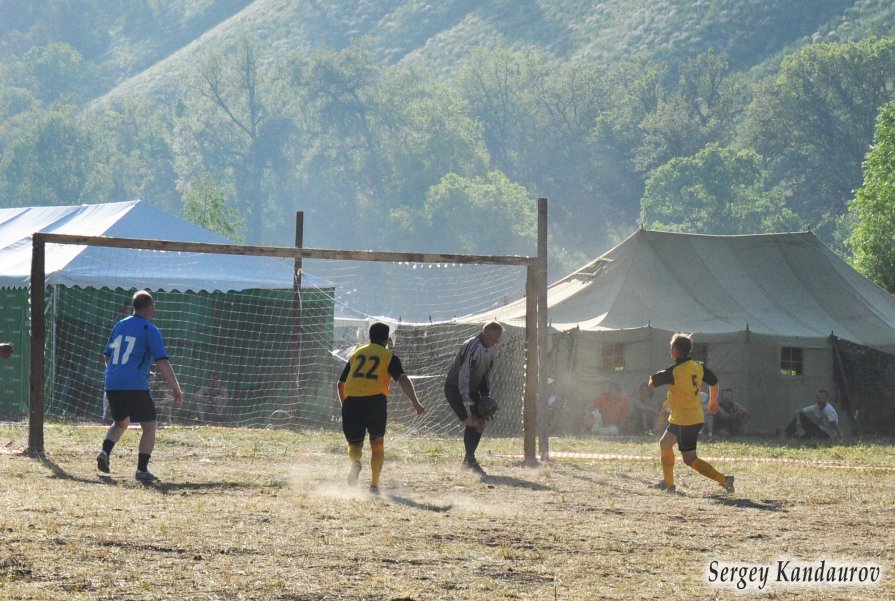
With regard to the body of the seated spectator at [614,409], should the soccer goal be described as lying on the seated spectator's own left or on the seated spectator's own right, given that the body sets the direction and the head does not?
on the seated spectator's own right

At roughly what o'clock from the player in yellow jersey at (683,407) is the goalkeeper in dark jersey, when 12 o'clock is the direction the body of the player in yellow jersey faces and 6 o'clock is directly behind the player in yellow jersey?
The goalkeeper in dark jersey is roughly at 11 o'clock from the player in yellow jersey.

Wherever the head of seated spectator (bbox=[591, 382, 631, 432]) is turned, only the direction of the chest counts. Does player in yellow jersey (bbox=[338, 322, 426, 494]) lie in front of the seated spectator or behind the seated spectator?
in front

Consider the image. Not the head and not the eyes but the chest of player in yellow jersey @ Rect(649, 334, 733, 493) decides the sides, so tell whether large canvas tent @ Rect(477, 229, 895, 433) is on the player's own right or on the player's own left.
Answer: on the player's own right

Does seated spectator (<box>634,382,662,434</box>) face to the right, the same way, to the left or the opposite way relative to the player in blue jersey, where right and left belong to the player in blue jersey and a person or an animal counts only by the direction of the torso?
the opposite way

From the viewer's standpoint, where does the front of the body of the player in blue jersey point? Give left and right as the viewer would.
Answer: facing away from the viewer and to the right of the viewer

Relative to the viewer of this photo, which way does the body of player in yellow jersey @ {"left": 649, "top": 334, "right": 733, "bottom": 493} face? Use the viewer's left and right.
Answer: facing away from the viewer and to the left of the viewer

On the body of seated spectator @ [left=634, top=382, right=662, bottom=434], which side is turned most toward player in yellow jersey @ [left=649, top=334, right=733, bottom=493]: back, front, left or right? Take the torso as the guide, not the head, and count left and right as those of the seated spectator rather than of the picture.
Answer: front

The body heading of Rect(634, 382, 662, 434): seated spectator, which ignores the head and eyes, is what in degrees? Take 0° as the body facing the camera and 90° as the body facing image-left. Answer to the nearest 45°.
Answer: approximately 0°

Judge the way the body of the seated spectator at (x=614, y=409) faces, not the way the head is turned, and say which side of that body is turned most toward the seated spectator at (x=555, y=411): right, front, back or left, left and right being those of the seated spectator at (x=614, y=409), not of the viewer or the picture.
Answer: right

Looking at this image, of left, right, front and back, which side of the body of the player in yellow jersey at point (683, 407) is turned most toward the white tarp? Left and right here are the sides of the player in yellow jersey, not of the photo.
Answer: front
